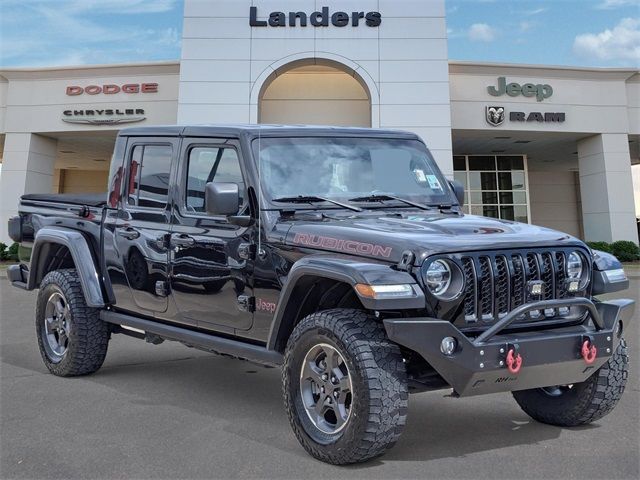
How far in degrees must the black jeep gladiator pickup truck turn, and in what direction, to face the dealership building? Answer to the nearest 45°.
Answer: approximately 135° to its left

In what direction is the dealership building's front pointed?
toward the camera

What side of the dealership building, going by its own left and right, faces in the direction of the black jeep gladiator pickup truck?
front

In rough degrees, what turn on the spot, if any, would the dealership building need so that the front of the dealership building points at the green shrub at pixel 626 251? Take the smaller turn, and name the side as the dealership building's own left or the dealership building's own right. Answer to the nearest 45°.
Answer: approximately 90° to the dealership building's own left

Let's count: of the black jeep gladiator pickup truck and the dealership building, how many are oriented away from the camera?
0
